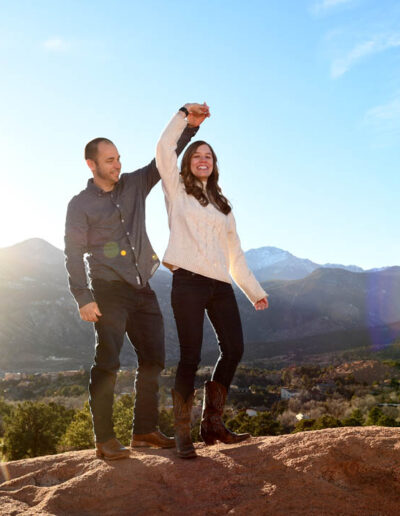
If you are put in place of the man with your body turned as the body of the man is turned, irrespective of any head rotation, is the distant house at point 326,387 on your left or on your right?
on your left

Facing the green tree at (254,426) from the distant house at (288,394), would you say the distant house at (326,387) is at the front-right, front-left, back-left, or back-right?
back-left

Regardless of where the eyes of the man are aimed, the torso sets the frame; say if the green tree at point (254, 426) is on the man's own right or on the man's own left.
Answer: on the man's own left

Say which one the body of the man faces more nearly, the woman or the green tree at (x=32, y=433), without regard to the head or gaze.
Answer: the woman

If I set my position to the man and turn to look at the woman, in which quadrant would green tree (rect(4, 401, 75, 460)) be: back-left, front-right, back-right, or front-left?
back-left

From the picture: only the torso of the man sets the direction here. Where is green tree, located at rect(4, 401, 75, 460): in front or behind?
behind

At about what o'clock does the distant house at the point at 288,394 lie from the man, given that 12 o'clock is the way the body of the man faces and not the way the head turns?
The distant house is roughly at 8 o'clock from the man.

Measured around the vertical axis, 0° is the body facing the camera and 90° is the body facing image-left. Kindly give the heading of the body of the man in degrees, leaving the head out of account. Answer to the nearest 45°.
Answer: approximately 315°

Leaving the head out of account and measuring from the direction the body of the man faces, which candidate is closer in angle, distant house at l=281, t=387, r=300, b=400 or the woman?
the woman
